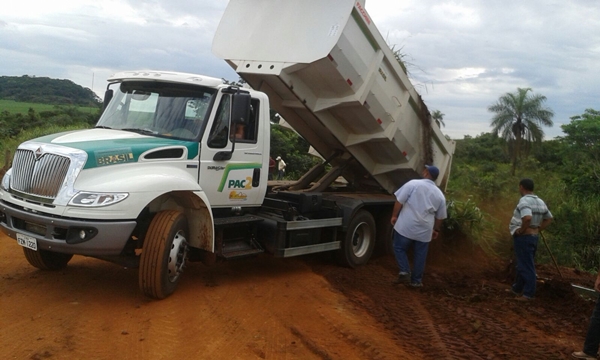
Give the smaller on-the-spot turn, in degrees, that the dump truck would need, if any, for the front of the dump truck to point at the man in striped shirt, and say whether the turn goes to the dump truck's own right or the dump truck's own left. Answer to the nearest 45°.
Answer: approximately 135° to the dump truck's own left

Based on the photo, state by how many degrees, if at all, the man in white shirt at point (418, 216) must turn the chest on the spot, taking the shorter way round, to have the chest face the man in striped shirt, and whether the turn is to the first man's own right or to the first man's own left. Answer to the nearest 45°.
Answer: approximately 135° to the first man's own right

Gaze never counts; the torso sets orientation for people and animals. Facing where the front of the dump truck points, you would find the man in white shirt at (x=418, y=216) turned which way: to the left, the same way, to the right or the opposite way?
to the right

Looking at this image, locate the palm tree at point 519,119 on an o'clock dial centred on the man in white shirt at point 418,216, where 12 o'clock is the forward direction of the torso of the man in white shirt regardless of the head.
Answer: The palm tree is roughly at 2 o'clock from the man in white shirt.

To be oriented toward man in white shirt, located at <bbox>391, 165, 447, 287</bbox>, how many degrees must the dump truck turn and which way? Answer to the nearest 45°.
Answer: approximately 135° to its left

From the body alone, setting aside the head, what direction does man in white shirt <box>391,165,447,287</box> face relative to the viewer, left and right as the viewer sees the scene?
facing away from the viewer and to the left of the viewer

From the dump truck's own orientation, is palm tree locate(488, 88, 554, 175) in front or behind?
behind

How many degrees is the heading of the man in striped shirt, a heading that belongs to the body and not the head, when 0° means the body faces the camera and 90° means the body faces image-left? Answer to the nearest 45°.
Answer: approximately 135°

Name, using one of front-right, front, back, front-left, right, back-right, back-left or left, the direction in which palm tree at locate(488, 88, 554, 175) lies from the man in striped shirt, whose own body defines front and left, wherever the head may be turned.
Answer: front-right
